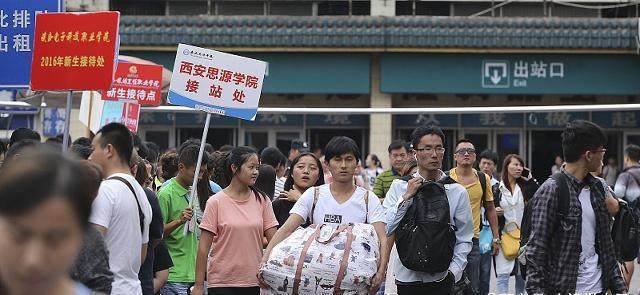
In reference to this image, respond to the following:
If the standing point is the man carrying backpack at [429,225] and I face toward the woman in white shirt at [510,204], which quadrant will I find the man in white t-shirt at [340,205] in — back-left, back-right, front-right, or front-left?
back-left

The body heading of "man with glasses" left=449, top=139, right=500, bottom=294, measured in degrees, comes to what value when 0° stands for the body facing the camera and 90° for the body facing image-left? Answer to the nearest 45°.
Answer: approximately 0°

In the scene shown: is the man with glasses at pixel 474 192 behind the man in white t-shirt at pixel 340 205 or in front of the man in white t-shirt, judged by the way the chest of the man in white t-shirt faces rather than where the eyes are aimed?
behind

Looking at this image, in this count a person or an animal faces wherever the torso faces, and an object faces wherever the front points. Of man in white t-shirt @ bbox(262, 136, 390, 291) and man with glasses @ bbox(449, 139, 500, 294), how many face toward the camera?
2

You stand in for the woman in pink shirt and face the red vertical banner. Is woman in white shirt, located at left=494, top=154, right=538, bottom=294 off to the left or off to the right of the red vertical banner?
right

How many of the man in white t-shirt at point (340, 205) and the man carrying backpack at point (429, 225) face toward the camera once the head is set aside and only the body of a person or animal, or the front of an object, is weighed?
2

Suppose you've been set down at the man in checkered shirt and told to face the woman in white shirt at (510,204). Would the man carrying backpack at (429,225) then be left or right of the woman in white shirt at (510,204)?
left
